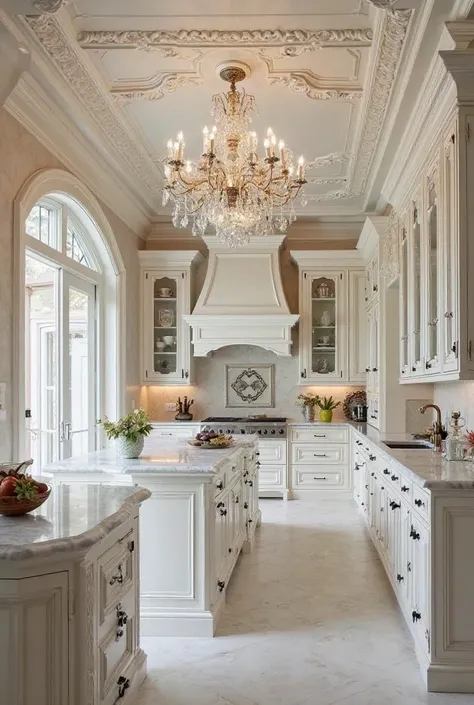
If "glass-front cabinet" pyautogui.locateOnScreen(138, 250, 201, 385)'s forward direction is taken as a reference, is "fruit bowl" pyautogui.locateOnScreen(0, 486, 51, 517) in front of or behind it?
in front

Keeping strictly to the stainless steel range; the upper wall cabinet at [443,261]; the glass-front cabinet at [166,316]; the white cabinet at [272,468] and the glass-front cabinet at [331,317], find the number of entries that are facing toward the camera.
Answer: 4

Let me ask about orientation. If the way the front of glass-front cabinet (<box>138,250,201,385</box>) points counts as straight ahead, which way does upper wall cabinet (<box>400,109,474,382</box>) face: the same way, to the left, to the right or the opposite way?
to the right

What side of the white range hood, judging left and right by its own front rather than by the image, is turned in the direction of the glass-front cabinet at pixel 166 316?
right

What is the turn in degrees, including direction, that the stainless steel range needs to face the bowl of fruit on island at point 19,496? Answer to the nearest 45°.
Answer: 0° — it already faces it

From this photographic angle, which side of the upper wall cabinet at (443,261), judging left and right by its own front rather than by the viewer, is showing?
left

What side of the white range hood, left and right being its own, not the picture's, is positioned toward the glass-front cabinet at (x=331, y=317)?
left

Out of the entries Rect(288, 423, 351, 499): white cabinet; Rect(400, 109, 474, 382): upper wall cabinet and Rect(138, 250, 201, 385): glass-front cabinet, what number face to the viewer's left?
1
